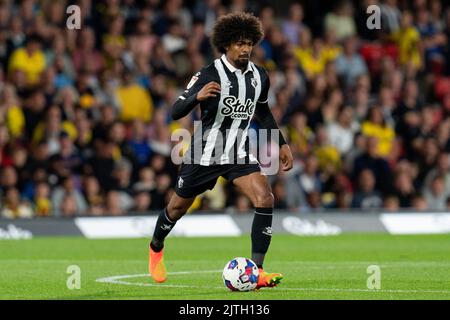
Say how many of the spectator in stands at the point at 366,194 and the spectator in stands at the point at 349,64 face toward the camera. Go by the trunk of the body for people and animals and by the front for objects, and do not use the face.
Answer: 2

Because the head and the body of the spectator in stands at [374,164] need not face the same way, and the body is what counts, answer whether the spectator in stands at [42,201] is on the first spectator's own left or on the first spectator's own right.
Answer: on the first spectator's own right

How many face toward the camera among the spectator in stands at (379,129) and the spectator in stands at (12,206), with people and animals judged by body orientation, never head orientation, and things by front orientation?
2

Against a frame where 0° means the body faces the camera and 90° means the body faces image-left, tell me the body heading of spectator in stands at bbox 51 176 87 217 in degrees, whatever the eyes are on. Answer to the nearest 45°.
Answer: approximately 0°

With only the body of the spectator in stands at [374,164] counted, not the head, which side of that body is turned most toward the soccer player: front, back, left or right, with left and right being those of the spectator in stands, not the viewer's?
front

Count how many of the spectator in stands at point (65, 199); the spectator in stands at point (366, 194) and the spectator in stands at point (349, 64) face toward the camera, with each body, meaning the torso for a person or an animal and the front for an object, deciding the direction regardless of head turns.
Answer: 3

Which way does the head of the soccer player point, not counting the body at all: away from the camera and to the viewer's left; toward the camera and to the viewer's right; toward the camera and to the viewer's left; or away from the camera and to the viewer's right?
toward the camera and to the viewer's right
